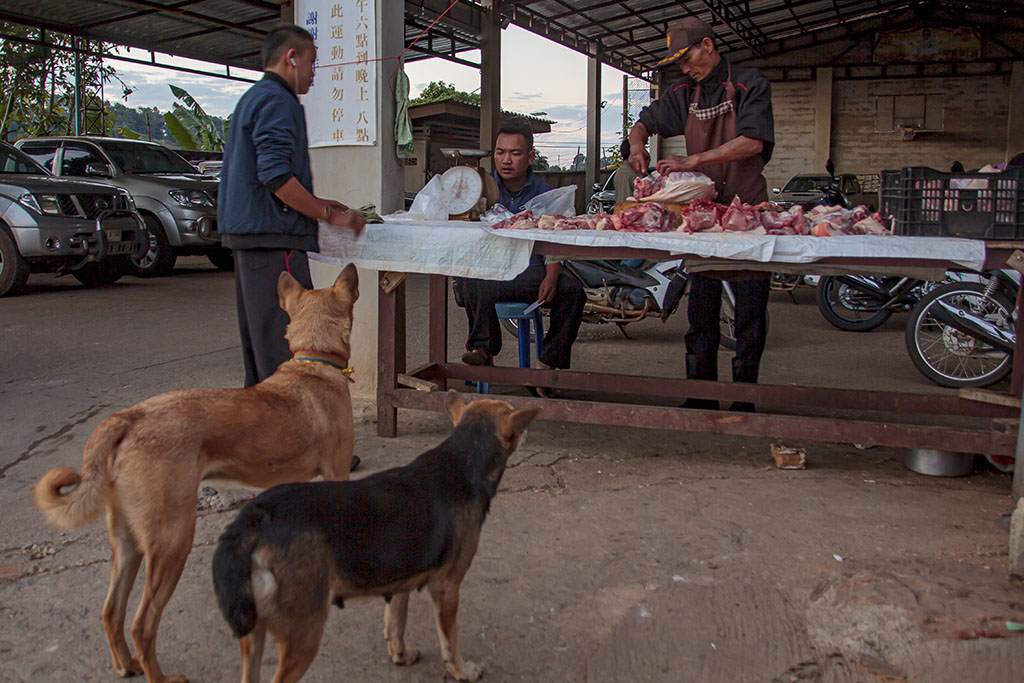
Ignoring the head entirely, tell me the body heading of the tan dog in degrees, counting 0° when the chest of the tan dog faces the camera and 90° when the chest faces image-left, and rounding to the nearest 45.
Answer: approximately 225°

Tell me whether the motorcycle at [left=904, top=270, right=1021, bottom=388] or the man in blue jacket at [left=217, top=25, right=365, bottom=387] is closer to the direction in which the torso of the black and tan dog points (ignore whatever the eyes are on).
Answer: the motorcycle

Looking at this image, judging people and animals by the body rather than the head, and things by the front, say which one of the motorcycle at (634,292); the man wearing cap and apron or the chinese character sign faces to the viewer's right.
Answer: the motorcycle

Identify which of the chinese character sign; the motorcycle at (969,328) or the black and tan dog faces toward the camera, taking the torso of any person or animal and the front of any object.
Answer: the chinese character sign

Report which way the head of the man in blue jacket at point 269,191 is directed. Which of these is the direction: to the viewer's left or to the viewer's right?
to the viewer's right

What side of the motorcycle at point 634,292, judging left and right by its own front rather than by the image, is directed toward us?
right

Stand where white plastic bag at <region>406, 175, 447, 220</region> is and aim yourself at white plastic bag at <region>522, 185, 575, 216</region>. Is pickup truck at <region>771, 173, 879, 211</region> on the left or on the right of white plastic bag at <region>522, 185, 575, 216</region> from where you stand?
left

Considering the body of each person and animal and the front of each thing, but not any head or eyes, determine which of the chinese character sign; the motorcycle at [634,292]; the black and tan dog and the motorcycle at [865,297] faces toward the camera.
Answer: the chinese character sign

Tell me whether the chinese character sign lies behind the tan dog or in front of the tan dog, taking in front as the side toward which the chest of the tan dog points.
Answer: in front
